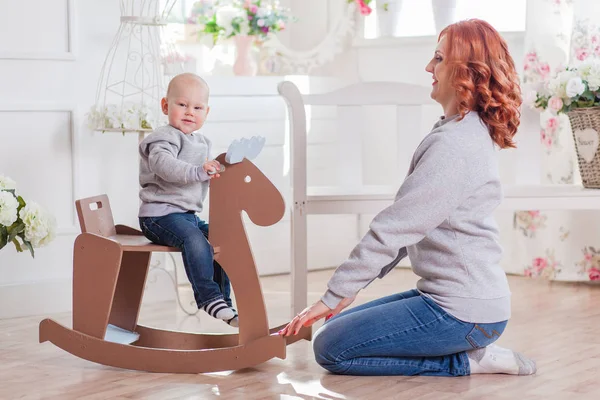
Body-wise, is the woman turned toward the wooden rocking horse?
yes

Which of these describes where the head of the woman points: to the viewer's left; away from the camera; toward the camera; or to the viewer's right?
to the viewer's left

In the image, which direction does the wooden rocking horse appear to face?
to the viewer's right

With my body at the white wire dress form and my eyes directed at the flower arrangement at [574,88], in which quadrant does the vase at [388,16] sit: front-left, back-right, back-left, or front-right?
front-left

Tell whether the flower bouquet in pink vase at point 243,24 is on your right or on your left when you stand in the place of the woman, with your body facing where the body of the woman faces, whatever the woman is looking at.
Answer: on your right

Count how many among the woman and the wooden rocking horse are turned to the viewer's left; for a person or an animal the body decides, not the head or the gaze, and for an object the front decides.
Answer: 1

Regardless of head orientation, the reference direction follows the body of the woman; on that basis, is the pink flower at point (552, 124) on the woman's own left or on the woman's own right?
on the woman's own right

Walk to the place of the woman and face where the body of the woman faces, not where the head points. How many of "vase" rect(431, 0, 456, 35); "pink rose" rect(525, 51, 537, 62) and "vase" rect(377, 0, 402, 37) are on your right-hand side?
3

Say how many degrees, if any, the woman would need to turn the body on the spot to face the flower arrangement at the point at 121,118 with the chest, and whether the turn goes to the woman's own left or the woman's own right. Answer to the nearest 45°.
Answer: approximately 45° to the woman's own right

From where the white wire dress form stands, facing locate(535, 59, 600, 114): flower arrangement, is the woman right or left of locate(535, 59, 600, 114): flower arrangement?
right

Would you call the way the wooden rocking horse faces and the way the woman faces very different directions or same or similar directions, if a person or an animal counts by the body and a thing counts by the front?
very different directions

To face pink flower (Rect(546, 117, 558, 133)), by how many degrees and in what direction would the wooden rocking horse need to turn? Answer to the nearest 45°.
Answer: approximately 45° to its left

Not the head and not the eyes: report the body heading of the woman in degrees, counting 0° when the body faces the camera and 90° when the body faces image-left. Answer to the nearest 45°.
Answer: approximately 90°

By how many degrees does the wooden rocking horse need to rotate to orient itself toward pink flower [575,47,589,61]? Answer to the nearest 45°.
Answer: approximately 45° to its left
